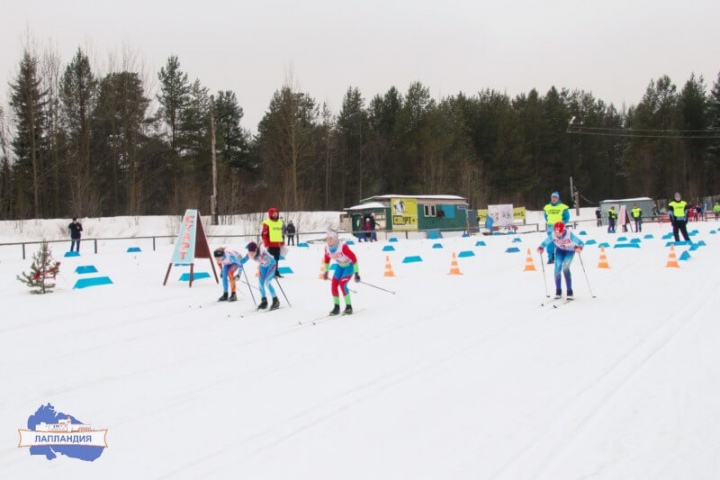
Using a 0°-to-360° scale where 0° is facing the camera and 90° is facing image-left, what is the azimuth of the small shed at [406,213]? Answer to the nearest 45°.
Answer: approximately 0°

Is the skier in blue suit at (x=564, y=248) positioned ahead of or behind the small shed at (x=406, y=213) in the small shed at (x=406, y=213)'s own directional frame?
ahead

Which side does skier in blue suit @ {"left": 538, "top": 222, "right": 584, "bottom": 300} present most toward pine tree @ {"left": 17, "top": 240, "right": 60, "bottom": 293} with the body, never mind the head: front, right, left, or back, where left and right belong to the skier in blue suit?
right

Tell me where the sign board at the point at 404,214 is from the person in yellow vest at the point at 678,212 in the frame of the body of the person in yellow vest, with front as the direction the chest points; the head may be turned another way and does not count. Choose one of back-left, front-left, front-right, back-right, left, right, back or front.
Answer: back-right

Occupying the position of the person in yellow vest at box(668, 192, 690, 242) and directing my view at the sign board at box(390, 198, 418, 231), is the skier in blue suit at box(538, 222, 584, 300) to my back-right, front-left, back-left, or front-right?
back-left

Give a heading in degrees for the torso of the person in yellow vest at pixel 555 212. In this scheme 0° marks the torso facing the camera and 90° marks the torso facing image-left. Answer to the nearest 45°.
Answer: approximately 0°
